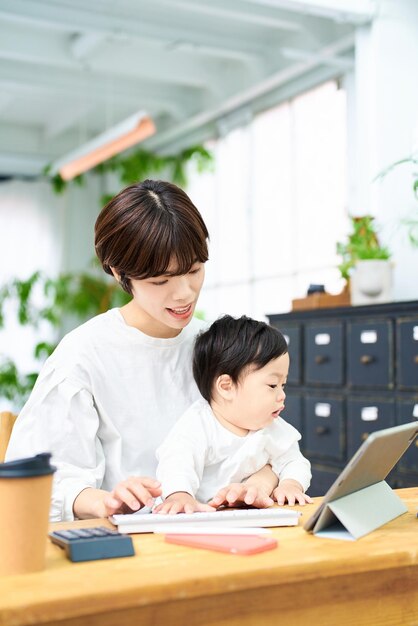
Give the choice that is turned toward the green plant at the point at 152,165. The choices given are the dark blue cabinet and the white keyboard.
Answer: the white keyboard

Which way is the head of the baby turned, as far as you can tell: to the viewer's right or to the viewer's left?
to the viewer's right

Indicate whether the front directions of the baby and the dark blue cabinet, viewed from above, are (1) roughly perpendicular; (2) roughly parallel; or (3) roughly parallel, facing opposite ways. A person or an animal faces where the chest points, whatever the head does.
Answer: roughly perpendicular

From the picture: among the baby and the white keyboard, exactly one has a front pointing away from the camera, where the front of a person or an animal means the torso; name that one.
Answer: the white keyboard

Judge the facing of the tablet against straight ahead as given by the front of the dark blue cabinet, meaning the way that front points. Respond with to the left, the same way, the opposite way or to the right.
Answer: to the right

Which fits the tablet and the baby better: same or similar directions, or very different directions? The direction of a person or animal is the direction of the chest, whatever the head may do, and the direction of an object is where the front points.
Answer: very different directions

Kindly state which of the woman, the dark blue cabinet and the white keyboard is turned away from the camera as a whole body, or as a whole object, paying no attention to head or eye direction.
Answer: the white keyboard

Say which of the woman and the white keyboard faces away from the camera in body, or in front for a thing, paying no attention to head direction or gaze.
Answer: the white keyboard

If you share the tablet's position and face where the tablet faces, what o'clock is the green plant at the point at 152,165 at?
The green plant is roughly at 1 o'clock from the tablet.

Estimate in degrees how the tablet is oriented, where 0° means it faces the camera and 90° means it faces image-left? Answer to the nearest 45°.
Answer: approximately 135°

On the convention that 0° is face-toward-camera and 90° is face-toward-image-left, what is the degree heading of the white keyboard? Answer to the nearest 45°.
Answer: approximately 180°

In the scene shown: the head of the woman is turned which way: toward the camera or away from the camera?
toward the camera

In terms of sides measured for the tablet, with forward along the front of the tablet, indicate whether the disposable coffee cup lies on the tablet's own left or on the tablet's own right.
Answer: on the tablet's own left
